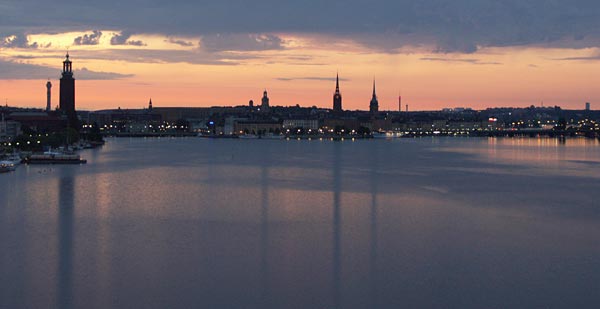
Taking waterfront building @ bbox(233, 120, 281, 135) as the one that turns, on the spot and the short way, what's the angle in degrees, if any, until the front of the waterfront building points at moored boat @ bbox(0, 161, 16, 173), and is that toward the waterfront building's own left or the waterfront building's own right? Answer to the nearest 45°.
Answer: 0° — it already faces it

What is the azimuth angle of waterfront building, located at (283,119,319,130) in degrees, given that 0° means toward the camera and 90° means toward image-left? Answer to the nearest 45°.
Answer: approximately 0°

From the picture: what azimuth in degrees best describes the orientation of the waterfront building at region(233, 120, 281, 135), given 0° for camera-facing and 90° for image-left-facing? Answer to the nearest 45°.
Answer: approximately 0°

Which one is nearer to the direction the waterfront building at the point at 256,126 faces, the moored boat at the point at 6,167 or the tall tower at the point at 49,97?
the moored boat

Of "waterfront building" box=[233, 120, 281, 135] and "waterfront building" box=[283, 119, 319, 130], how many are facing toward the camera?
2

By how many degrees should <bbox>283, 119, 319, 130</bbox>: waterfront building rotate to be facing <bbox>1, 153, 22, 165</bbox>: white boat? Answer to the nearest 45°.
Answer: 0° — it already faces it

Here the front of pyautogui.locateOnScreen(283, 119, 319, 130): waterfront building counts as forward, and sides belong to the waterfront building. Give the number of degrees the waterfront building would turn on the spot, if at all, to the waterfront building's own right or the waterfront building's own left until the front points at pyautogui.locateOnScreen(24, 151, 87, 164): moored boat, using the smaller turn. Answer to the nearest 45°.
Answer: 0° — it already faces it

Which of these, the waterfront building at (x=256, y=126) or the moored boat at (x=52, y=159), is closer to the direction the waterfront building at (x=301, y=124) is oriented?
the moored boat

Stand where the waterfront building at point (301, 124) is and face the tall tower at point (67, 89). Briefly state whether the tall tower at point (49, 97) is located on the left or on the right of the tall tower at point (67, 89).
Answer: right
